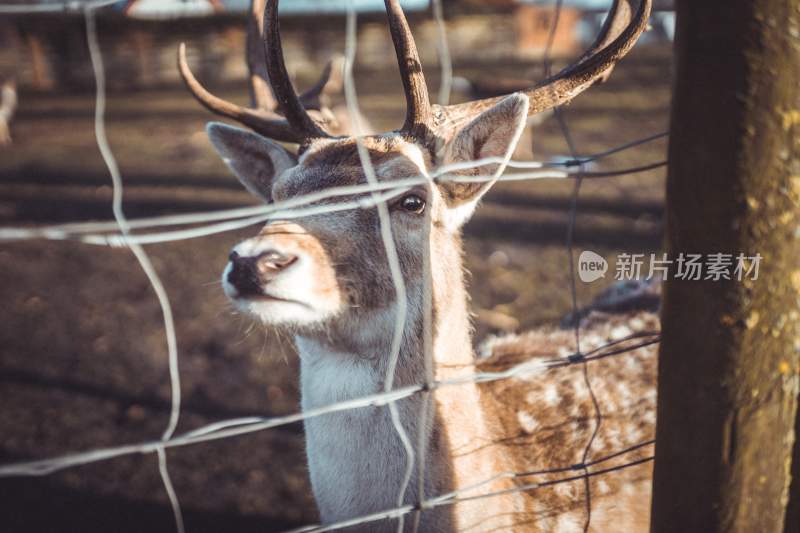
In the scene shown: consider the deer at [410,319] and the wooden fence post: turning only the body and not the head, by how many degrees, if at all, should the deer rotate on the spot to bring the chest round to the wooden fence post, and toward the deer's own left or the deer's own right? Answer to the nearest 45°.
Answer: approximately 90° to the deer's own left

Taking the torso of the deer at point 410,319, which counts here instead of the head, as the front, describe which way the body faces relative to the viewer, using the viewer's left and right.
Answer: facing the viewer and to the left of the viewer
